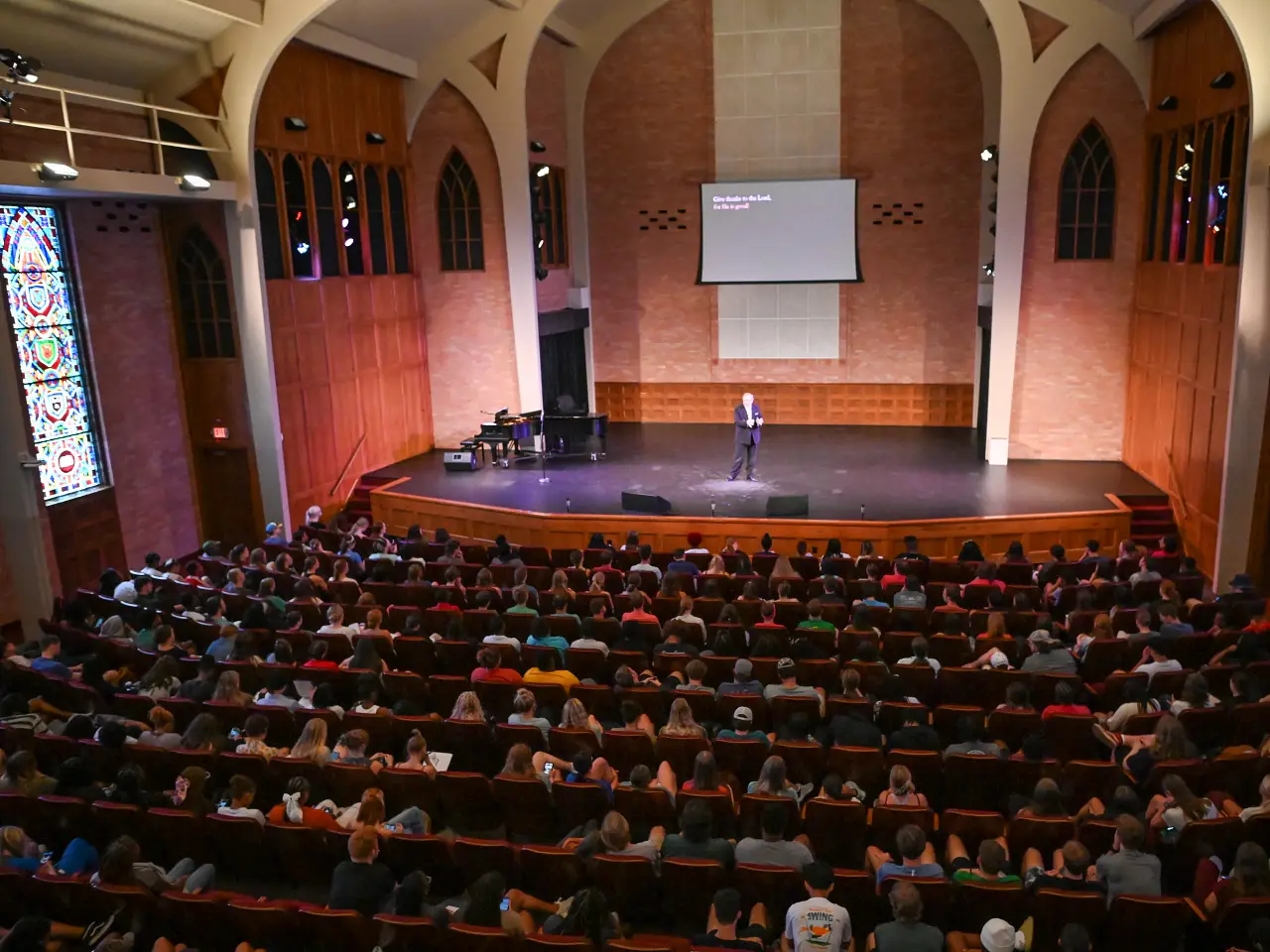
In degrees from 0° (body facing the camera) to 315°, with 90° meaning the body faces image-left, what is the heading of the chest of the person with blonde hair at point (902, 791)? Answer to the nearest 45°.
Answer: approximately 180°

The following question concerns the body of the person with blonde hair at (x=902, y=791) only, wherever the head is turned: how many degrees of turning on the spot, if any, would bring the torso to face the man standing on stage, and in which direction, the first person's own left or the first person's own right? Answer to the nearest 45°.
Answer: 0° — they already face them

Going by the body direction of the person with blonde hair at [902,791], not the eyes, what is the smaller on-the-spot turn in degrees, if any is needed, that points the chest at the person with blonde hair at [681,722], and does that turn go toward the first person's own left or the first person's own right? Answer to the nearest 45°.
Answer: approximately 90° to the first person's own left

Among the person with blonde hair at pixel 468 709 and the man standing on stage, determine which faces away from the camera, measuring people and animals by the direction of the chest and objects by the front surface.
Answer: the person with blonde hair

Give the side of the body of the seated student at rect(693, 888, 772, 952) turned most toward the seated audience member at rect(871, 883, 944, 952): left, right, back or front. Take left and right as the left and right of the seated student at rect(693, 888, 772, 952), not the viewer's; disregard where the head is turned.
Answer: right

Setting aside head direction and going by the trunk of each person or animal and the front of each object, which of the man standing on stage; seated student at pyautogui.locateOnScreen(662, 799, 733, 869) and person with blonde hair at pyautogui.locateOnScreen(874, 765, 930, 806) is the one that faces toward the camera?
the man standing on stage

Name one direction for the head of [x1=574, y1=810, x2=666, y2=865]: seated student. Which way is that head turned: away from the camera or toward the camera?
away from the camera

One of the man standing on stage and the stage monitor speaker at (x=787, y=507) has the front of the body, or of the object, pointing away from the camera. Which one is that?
the stage monitor speaker

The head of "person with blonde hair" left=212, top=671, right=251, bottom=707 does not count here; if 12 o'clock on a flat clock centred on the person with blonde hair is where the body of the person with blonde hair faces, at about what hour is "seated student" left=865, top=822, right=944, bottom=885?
The seated student is roughly at 3 o'clock from the person with blonde hair.

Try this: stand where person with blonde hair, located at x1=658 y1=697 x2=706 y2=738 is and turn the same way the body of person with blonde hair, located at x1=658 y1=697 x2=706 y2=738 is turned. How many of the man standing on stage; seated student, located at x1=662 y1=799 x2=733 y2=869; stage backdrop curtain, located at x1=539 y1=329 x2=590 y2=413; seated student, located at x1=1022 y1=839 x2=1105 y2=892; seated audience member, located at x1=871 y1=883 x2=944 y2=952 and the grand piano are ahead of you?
3

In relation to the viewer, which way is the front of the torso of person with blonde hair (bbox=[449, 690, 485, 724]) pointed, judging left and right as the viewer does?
facing away from the viewer

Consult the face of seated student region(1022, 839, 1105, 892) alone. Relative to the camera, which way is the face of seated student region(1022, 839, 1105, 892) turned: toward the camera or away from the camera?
away from the camera

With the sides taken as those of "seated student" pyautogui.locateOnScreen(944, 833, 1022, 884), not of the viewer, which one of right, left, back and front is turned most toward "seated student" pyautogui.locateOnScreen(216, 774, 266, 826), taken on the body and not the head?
left

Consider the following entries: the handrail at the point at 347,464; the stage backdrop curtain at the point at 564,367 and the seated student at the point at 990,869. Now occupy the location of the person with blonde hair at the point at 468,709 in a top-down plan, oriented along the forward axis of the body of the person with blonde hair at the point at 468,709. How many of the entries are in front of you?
2

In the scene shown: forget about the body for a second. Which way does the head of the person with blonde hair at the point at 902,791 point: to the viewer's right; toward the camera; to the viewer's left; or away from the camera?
away from the camera

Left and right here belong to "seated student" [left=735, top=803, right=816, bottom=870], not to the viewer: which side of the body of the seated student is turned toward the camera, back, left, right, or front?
back

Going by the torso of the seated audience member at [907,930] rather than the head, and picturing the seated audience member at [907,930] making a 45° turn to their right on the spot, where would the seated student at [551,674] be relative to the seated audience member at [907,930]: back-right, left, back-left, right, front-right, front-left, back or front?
left

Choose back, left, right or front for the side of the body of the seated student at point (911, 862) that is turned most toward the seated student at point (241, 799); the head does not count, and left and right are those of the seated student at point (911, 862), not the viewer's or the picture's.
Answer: left

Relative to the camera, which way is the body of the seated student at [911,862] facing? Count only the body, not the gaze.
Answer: away from the camera
